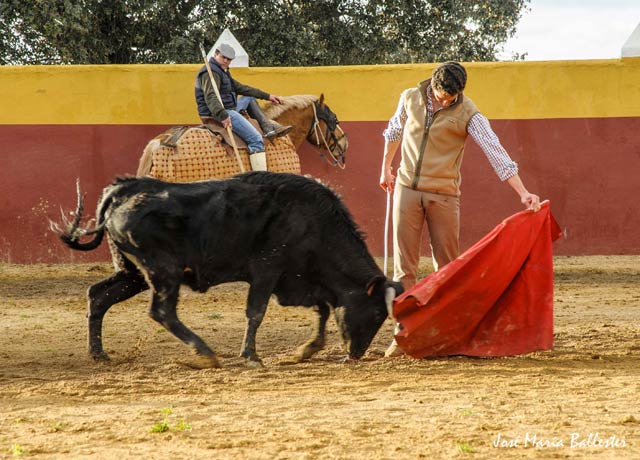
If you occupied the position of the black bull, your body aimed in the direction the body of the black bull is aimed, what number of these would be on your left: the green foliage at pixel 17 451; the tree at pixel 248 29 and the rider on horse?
2

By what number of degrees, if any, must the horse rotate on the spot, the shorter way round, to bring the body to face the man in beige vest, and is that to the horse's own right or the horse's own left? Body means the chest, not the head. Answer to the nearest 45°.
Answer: approximately 90° to the horse's own right

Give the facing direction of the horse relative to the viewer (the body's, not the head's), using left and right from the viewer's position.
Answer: facing to the right of the viewer

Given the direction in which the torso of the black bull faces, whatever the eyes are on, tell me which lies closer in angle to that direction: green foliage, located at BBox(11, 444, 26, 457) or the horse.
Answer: the horse

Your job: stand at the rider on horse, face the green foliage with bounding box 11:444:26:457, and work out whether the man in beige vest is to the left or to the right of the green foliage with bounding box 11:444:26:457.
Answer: left

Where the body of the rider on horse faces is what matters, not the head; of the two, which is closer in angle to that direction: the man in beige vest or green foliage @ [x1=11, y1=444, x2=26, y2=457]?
the man in beige vest

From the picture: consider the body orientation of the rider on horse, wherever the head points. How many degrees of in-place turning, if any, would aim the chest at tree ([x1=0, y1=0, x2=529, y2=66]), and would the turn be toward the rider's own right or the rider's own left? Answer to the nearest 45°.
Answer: approximately 135° to the rider's own left

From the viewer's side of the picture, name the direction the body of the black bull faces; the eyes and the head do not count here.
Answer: to the viewer's right

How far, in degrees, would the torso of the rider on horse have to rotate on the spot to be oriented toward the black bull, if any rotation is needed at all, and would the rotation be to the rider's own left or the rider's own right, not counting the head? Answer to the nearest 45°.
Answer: approximately 45° to the rider's own right

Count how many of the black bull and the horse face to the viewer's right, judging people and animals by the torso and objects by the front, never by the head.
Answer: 2

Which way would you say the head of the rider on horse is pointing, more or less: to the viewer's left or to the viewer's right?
to the viewer's right

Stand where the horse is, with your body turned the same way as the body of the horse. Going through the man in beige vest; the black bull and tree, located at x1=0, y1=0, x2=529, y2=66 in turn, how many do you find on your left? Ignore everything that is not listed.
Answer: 1

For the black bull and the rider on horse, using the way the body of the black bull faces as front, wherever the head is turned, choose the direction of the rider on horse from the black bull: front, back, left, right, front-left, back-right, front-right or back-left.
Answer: left

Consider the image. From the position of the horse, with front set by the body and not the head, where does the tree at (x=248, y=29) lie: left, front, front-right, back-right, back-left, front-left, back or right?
left

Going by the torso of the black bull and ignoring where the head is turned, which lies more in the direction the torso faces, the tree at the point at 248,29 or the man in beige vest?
the man in beige vest

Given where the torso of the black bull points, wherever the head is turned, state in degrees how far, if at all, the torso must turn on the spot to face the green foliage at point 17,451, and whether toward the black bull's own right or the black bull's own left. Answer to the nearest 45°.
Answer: approximately 135° to the black bull's own right
